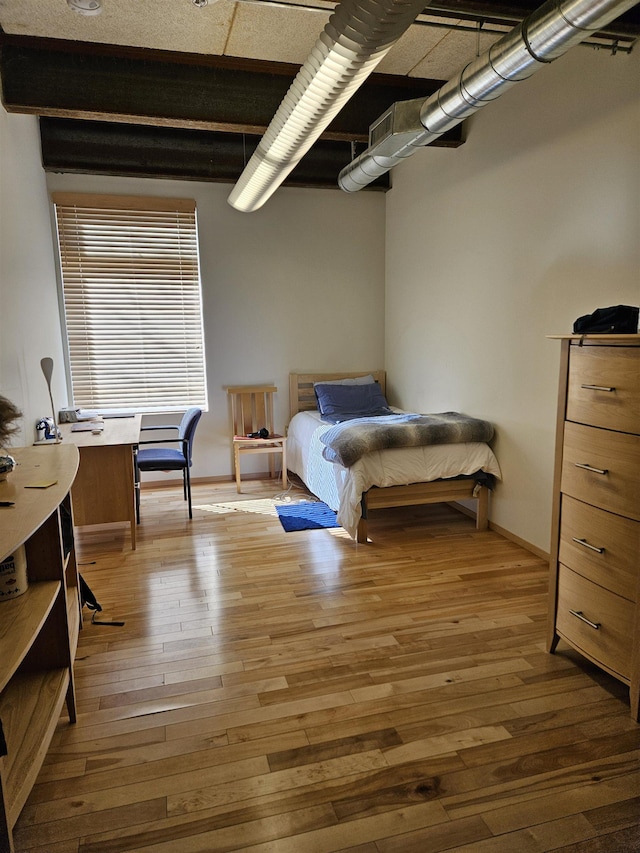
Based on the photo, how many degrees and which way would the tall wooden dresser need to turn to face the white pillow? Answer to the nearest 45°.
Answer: approximately 90° to its right

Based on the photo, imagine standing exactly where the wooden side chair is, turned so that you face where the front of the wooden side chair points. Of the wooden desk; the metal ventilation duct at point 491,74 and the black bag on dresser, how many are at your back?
0

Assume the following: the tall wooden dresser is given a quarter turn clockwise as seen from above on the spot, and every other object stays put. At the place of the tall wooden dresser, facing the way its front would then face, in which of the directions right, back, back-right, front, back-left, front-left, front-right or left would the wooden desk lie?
front-left

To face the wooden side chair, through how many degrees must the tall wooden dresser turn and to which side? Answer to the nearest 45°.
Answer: approximately 90° to its right

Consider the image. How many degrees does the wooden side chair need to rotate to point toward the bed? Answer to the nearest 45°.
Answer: approximately 45° to its left

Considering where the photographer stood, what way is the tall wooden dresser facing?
facing the viewer and to the left of the viewer

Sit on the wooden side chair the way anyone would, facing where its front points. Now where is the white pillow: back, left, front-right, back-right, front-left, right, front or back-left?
left

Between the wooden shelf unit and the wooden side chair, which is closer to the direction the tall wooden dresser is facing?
the wooden shelf unit

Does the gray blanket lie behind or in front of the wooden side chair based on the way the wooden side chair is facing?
in front

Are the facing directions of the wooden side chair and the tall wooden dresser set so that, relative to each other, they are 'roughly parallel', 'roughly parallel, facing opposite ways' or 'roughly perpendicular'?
roughly perpendicular

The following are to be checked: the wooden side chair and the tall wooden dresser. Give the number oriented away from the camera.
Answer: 0

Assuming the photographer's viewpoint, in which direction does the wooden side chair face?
facing the viewer

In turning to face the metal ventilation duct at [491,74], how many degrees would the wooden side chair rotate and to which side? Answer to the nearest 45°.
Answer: approximately 45° to its left

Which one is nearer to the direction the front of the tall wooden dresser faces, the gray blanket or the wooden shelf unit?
the wooden shelf unit

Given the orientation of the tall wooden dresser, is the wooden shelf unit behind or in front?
in front

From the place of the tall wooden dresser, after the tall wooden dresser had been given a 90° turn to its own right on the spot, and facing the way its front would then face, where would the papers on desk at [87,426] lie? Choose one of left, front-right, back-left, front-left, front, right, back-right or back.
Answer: front-left

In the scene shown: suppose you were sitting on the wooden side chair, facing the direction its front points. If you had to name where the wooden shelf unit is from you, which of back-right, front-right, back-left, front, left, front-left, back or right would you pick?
front
